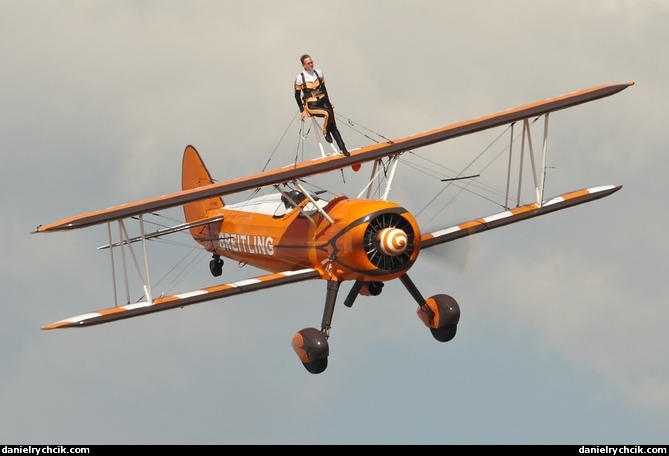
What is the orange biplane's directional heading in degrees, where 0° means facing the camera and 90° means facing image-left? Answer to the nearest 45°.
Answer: approximately 315°
